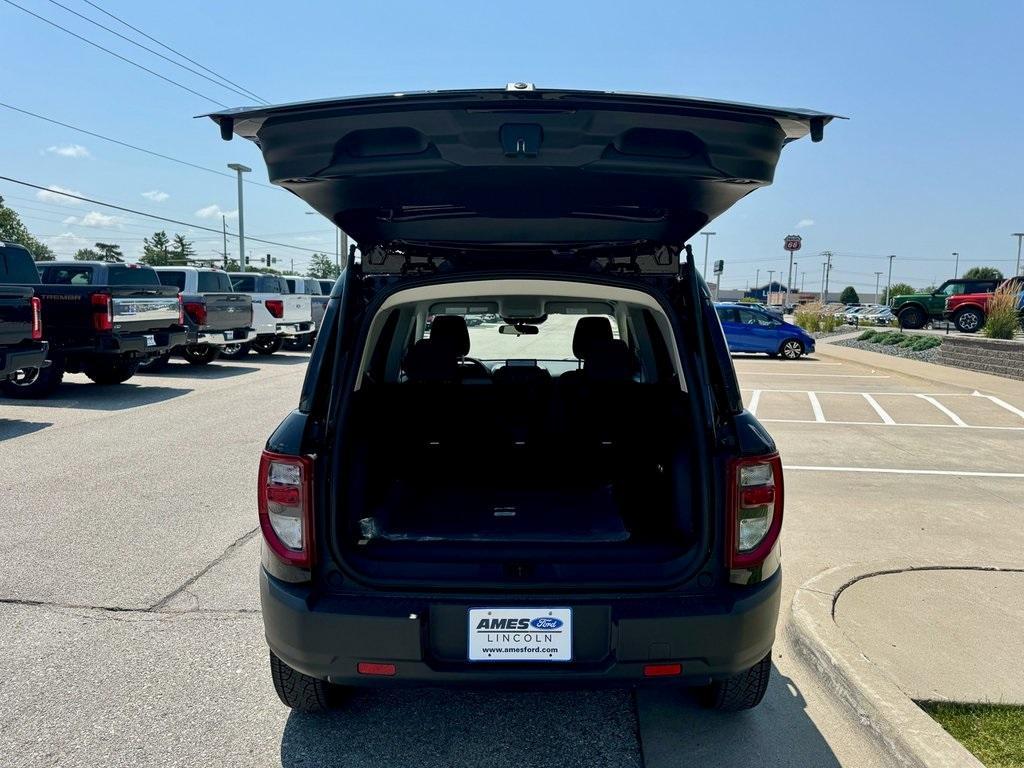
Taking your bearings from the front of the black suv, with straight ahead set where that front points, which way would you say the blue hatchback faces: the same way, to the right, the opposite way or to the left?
to the right

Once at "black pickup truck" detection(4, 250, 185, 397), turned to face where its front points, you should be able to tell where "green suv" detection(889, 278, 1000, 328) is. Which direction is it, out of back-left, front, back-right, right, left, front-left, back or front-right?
back-right

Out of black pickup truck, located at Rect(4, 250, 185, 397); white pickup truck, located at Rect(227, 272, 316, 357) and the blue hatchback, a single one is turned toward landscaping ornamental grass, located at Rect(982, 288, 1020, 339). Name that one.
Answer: the blue hatchback

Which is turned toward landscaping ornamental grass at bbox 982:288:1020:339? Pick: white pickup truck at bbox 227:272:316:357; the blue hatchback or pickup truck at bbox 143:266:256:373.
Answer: the blue hatchback

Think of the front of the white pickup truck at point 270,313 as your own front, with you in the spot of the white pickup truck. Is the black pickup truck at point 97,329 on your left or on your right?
on your left

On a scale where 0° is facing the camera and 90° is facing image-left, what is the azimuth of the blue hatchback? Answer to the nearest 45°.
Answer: approximately 270°

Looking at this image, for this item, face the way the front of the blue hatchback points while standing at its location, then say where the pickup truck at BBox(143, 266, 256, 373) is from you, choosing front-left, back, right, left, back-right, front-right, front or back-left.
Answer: back-right

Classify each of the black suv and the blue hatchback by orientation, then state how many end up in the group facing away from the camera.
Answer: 1

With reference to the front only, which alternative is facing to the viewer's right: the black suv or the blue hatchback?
the blue hatchback

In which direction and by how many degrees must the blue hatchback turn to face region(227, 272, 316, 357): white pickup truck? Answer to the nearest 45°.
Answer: approximately 135° to its right

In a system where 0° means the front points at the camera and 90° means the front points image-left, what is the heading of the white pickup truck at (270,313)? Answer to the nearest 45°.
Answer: approximately 135°

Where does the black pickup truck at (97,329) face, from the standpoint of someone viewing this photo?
facing away from the viewer and to the left of the viewer

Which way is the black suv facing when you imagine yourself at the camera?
facing away from the viewer

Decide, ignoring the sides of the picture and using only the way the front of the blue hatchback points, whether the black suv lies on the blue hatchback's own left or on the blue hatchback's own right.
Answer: on the blue hatchback's own right
